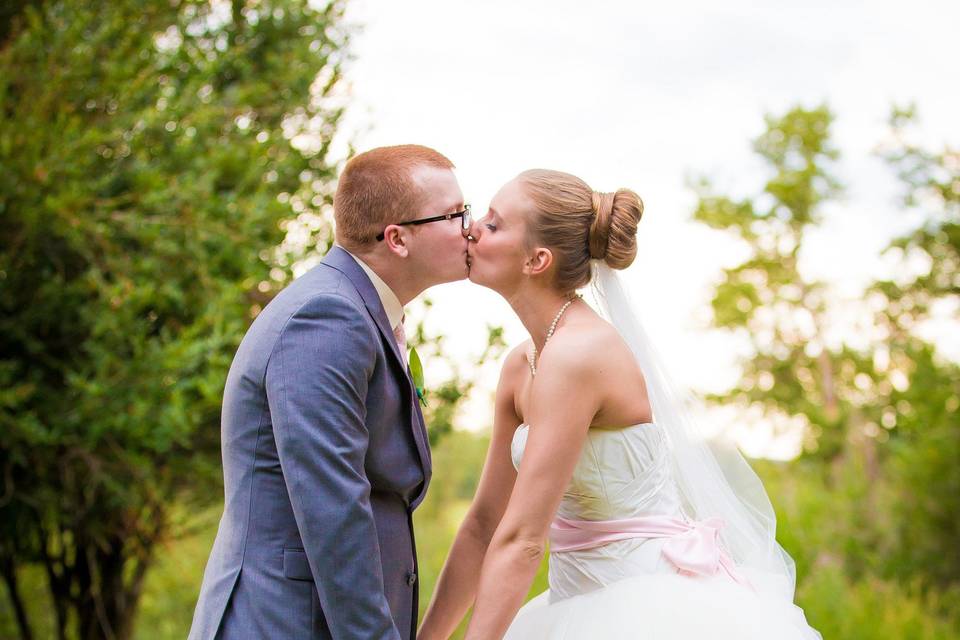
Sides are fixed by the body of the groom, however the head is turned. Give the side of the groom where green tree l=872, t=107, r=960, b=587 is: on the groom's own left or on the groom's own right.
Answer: on the groom's own left

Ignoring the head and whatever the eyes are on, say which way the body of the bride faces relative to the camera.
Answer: to the viewer's left

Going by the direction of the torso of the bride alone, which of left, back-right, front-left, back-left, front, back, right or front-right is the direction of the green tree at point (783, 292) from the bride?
right

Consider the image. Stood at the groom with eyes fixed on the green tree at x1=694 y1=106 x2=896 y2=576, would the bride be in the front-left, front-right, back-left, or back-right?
front-right

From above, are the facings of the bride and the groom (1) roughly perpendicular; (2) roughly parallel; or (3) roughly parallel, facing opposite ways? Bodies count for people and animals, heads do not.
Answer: roughly parallel, facing opposite ways

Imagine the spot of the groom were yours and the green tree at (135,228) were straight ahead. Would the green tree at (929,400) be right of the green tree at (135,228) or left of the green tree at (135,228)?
right

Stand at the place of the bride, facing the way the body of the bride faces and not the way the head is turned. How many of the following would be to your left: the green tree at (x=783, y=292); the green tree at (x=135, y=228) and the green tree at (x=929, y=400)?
0

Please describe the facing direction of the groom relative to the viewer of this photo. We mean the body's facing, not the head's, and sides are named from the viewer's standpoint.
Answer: facing to the right of the viewer

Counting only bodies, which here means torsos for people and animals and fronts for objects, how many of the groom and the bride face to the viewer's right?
1

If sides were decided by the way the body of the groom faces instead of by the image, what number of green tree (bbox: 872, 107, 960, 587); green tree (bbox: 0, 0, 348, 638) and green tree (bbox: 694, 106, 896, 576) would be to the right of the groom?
0

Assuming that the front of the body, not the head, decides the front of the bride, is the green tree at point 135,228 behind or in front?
in front

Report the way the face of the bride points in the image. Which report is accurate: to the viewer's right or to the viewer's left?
to the viewer's left

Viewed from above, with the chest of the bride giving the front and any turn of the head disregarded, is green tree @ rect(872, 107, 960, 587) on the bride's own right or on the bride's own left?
on the bride's own right

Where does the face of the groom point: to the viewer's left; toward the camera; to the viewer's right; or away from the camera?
to the viewer's right

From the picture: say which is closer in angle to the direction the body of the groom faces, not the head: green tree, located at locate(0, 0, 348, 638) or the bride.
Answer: the bride
